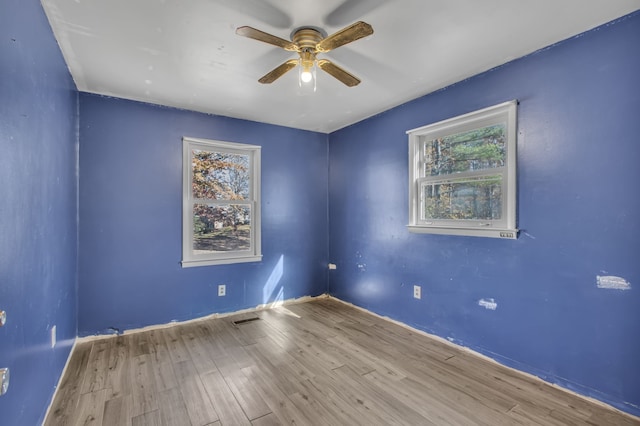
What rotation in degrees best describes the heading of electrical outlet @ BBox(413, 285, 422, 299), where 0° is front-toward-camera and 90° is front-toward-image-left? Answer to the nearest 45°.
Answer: approximately 45°

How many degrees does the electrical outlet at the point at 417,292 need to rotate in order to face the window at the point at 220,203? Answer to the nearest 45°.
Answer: approximately 45° to its right

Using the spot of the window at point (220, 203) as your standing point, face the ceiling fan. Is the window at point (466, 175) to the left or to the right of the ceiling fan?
left

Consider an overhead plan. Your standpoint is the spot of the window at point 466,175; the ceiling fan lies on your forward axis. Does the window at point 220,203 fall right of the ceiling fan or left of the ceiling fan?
right
